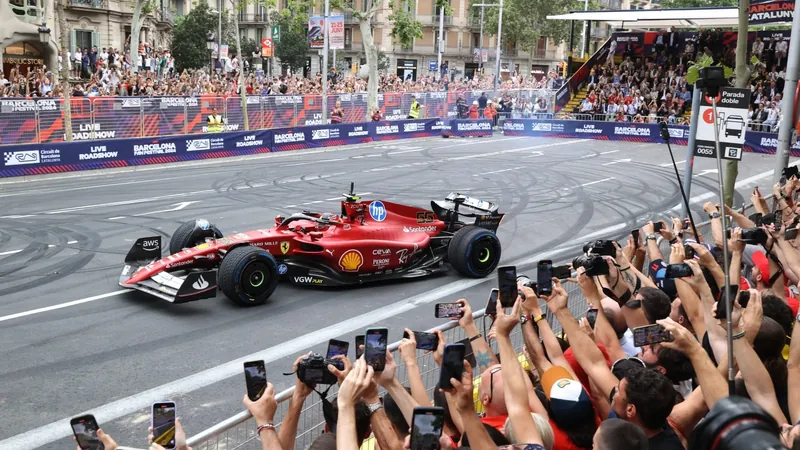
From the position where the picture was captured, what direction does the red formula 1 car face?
facing the viewer and to the left of the viewer

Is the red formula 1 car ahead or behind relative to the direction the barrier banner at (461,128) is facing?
ahead

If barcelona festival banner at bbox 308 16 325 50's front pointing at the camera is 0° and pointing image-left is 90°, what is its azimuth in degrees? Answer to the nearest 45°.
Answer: approximately 0°

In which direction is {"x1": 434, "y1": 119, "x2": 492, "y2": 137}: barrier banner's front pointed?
toward the camera

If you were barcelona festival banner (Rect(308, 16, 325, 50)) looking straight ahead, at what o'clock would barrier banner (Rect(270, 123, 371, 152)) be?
The barrier banner is roughly at 12 o'clock from the barcelona festival banner.

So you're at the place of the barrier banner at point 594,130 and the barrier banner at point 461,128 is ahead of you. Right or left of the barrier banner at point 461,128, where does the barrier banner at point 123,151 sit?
left

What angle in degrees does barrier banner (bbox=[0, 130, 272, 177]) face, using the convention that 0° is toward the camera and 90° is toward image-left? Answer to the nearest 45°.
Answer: approximately 315°

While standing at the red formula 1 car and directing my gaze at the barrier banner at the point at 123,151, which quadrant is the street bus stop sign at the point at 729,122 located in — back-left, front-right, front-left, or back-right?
back-right

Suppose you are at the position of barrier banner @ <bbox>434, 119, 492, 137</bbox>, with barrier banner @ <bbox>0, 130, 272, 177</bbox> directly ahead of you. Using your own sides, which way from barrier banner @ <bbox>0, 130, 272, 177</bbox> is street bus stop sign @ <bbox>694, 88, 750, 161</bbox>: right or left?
left

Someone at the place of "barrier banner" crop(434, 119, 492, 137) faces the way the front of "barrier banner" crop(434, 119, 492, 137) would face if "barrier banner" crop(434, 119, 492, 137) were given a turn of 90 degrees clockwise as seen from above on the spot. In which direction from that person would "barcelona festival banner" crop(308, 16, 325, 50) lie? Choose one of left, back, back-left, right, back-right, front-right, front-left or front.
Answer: front

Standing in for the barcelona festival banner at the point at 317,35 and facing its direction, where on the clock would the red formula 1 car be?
The red formula 1 car is roughly at 12 o'clock from the barcelona festival banner.
